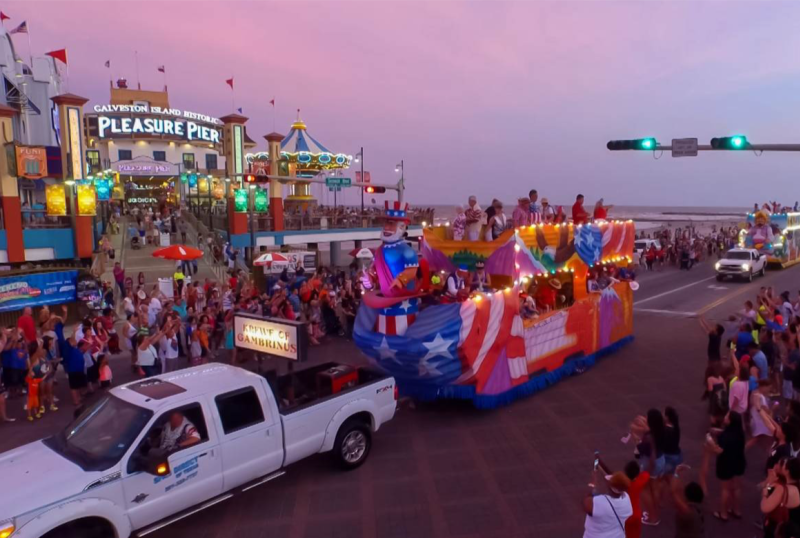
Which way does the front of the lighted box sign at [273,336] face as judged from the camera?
facing the viewer and to the left of the viewer

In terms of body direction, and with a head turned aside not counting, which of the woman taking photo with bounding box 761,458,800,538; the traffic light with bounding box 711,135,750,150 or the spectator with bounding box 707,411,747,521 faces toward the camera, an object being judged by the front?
the traffic light

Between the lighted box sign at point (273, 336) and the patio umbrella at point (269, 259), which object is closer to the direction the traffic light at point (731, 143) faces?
the lighted box sign

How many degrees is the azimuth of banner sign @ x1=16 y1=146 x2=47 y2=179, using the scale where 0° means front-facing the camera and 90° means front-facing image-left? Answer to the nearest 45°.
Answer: approximately 0°

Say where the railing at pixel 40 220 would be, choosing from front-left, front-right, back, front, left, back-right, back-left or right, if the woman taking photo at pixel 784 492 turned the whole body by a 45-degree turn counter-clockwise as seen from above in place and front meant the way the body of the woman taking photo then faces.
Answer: front

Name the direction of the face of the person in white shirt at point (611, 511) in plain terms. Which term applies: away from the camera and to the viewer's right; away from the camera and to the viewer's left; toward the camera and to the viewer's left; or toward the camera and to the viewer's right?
away from the camera and to the viewer's left

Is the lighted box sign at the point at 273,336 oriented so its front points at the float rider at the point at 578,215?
no

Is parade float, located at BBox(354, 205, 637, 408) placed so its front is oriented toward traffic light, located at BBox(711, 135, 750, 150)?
no

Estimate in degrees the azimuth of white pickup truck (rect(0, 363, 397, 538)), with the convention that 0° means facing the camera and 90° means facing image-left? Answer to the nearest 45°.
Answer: approximately 45°

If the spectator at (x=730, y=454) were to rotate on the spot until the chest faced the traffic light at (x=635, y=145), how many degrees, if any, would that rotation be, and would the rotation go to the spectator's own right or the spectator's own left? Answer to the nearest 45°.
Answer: approximately 45° to the spectator's own right

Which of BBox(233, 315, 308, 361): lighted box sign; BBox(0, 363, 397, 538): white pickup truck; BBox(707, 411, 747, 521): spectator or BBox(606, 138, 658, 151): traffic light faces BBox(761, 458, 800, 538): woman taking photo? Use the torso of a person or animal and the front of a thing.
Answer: the traffic light

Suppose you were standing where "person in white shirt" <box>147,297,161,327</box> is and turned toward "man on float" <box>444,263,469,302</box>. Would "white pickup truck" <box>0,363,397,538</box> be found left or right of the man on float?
right

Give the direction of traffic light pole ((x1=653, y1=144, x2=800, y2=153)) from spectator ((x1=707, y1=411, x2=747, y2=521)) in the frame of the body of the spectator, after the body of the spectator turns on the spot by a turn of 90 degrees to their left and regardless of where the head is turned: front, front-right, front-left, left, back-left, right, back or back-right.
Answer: back-right

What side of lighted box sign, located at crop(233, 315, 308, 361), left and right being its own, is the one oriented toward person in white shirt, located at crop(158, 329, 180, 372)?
right

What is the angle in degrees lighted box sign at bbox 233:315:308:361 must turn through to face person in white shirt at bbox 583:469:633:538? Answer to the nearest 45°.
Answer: approximately 90° to its left

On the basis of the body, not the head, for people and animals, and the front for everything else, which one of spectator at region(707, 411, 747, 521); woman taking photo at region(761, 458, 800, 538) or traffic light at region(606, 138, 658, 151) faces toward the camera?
the traffic light

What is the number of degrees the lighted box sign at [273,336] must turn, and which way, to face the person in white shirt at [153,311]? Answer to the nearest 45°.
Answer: approximately 90° to its right

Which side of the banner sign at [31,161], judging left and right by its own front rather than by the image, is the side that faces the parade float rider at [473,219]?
front

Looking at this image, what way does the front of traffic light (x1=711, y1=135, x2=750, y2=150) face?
toward the camera

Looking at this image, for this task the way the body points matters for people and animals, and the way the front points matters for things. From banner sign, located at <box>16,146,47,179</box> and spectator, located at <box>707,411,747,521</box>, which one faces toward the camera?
the banner sign

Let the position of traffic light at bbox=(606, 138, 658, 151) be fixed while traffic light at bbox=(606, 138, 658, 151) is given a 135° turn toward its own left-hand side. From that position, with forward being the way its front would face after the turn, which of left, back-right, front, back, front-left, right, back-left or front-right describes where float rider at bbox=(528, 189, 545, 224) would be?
back

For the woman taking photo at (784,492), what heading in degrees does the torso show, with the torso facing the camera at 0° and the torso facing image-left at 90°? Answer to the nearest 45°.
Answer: approximately 135°
